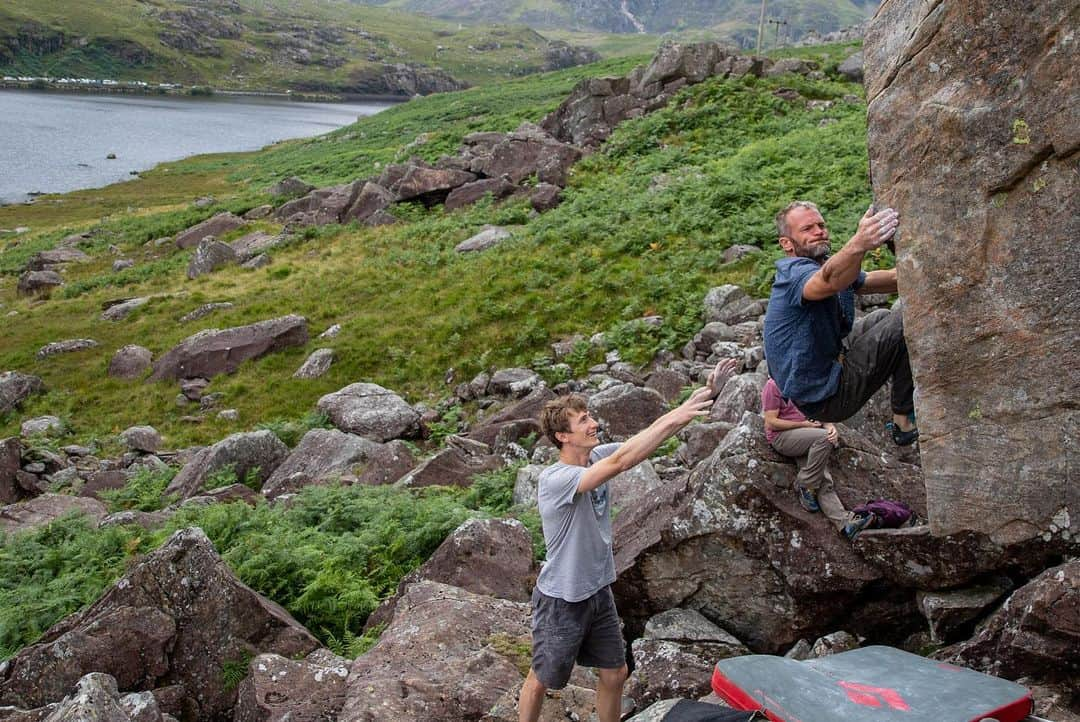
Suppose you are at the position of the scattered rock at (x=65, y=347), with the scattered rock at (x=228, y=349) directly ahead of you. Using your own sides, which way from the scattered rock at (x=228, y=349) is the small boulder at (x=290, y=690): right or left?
right

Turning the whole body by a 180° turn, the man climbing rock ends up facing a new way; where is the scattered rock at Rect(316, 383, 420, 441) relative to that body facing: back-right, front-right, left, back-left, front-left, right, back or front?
front-right

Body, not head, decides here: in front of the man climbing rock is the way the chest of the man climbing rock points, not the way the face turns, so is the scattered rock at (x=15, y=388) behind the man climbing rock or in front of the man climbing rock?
behind

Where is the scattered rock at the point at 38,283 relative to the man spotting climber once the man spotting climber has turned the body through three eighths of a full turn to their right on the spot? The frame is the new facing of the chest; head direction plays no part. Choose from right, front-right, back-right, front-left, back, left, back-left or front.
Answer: right

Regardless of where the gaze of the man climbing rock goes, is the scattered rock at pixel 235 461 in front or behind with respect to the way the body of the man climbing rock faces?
behind

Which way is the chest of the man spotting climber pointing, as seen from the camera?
to the viewer's right

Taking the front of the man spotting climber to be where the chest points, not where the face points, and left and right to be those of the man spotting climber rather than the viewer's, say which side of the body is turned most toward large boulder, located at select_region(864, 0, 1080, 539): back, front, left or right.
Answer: front

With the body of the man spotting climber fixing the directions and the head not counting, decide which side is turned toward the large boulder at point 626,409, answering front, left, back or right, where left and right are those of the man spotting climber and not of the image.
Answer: left

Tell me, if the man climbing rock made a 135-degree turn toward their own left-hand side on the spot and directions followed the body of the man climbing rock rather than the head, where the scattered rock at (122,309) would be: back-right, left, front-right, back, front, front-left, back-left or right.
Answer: front

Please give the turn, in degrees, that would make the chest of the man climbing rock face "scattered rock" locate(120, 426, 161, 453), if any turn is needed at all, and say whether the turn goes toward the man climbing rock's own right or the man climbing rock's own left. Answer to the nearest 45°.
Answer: approximately 135° to the man climbing rock's own left

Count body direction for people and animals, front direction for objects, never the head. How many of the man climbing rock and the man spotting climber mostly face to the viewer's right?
2

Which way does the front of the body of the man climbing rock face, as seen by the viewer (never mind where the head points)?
to the viewer's right
